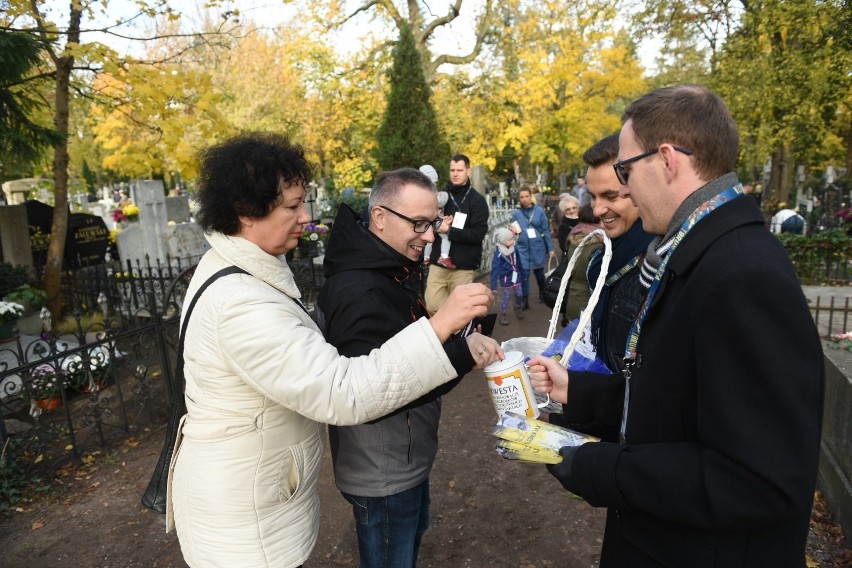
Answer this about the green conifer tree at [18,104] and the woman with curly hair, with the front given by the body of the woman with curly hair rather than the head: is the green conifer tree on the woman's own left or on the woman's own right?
on the woman's own left

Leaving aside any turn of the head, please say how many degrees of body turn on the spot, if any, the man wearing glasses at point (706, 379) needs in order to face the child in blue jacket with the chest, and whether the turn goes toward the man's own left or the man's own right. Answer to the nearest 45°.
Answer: approximately 90° to the man's own right

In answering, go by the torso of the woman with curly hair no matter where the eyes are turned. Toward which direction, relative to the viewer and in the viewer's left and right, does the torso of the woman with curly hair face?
facing to the right of the viewer

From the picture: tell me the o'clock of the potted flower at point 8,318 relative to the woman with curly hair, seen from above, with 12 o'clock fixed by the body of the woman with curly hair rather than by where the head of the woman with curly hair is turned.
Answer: The potted flower is roughly at 8 o'clock from the woman with curly hair.

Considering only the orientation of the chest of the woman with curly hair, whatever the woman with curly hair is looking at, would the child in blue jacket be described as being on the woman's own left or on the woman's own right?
on the woman's own left

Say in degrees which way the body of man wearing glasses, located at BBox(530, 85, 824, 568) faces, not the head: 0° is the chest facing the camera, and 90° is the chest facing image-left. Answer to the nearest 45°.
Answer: approximately 90°

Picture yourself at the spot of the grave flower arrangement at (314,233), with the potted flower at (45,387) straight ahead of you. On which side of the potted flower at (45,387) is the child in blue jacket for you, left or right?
left

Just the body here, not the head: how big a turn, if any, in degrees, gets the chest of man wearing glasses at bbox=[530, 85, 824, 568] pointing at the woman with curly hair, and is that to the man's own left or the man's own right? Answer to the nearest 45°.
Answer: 0° — they already face them

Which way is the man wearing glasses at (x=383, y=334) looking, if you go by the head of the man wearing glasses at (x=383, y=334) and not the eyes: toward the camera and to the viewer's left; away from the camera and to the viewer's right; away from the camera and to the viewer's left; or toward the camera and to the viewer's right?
toward the camera and to the viewer's right

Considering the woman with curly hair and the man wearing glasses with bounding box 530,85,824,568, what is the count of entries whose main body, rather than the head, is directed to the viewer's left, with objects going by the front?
1
